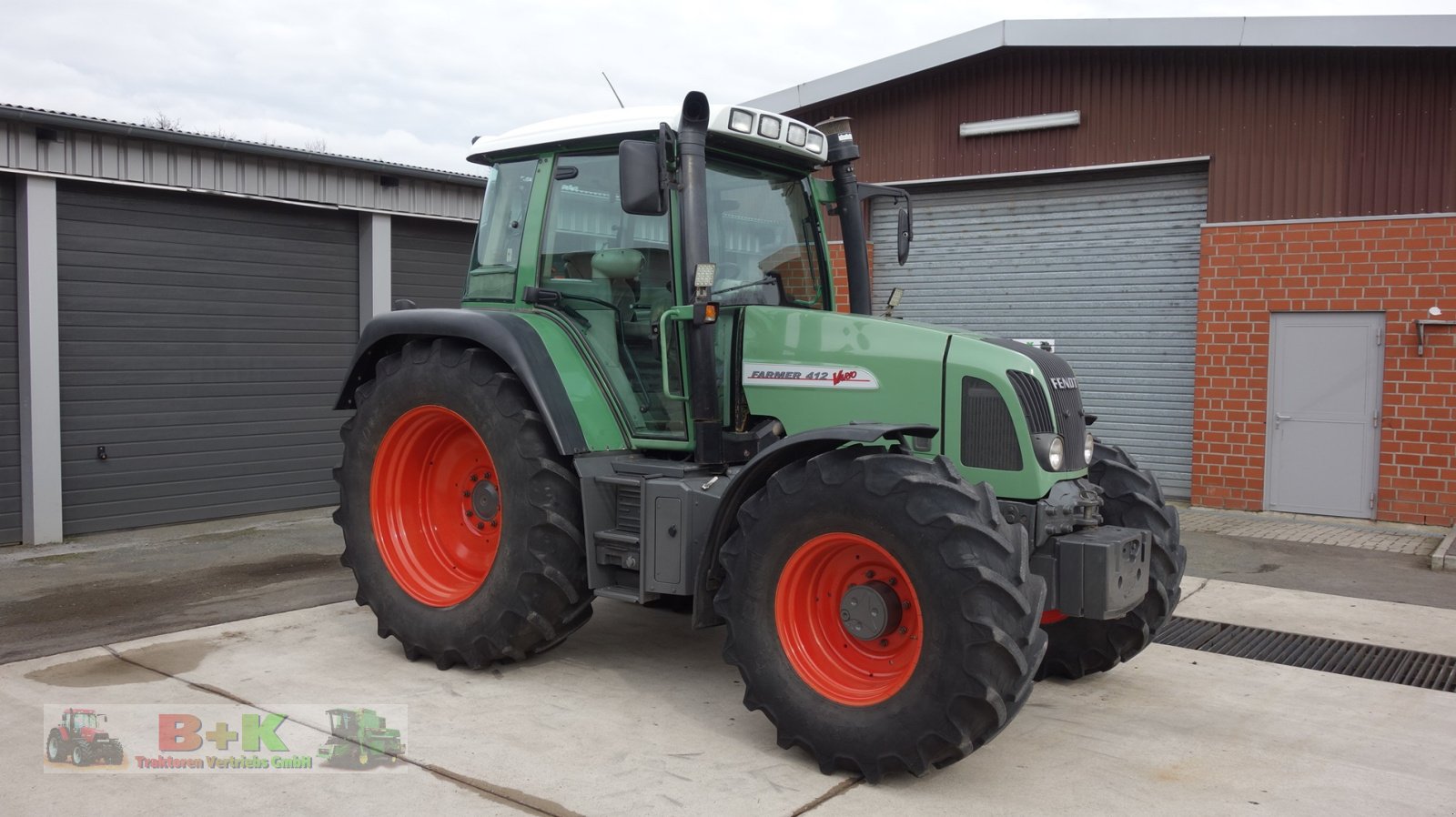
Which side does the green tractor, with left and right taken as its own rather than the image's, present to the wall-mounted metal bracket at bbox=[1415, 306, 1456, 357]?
left

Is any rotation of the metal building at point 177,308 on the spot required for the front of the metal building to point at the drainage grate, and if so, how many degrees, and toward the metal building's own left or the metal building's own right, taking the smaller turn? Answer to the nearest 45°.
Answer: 0° — it already faces it

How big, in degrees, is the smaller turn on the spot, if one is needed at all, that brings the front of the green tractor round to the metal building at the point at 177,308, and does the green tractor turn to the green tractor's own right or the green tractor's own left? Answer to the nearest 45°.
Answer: approximately 180°

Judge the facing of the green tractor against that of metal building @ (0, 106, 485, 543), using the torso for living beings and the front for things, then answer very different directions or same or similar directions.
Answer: same or similar directions

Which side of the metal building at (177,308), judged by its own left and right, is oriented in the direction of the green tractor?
front

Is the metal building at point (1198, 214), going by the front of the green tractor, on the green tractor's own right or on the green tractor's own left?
on the green tractor's own left

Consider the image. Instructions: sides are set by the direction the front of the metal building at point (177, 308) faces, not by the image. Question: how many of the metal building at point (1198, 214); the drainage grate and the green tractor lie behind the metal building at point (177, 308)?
0

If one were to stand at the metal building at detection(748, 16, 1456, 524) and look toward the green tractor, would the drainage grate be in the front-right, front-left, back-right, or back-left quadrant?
front-left

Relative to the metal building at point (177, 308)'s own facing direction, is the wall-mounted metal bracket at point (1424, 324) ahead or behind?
ahead

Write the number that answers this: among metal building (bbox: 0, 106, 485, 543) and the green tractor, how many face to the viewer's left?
0

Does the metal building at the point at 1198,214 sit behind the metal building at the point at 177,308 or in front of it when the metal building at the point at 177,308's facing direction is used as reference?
in front

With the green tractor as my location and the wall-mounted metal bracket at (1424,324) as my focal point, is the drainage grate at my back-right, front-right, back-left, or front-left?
front-right

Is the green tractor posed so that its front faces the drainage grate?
no
